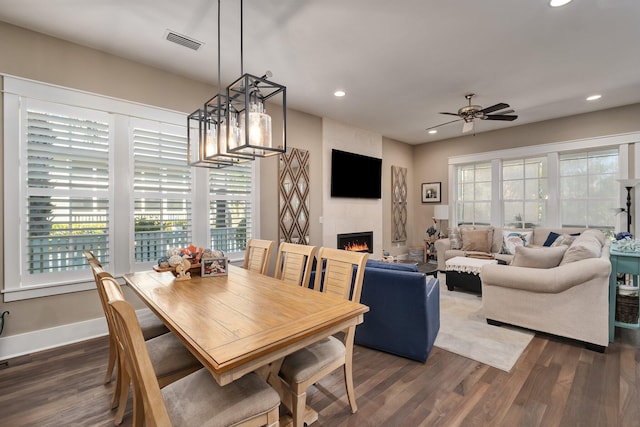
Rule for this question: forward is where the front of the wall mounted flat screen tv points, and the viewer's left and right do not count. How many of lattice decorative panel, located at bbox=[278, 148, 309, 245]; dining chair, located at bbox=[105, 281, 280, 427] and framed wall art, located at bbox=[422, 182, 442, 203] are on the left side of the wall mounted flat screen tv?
1

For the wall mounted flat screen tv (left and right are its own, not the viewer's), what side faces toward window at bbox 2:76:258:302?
right

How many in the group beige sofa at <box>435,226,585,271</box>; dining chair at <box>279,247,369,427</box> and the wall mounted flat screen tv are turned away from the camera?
0

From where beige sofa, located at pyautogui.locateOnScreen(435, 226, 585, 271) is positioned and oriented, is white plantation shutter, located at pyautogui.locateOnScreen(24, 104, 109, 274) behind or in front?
in front

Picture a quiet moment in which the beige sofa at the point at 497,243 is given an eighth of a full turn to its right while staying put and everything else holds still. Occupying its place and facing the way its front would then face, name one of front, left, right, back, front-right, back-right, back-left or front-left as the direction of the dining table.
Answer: front-left

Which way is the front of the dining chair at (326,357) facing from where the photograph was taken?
facing the viewer and to the left of the viewer

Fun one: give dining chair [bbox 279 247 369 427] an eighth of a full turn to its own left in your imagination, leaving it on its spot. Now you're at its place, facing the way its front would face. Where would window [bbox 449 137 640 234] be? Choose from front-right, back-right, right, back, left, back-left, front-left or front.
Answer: back-left

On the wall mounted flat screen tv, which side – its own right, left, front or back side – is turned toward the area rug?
front

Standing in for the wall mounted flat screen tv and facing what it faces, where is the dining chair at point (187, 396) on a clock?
The dining chair is roughly at 2 o'clock from the wall mounted flat screen tv.

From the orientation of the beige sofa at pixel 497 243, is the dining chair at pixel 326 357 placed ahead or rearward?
ahead

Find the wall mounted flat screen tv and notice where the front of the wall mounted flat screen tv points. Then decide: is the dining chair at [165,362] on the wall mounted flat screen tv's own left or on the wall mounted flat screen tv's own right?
on the wall mounted flat screen tv's own right

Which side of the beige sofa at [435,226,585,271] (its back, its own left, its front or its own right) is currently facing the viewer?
front

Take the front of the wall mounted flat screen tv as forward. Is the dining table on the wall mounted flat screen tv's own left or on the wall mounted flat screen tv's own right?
on the wall mounted flat screen tv's own right

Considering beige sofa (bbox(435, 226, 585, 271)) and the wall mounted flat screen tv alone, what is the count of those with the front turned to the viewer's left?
0

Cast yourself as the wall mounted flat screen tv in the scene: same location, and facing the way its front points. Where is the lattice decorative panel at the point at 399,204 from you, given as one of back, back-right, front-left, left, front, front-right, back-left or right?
left

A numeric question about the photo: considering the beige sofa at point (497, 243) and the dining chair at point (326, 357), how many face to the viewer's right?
0

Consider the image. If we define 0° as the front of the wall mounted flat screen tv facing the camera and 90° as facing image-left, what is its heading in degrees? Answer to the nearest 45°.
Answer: approximately 315°
